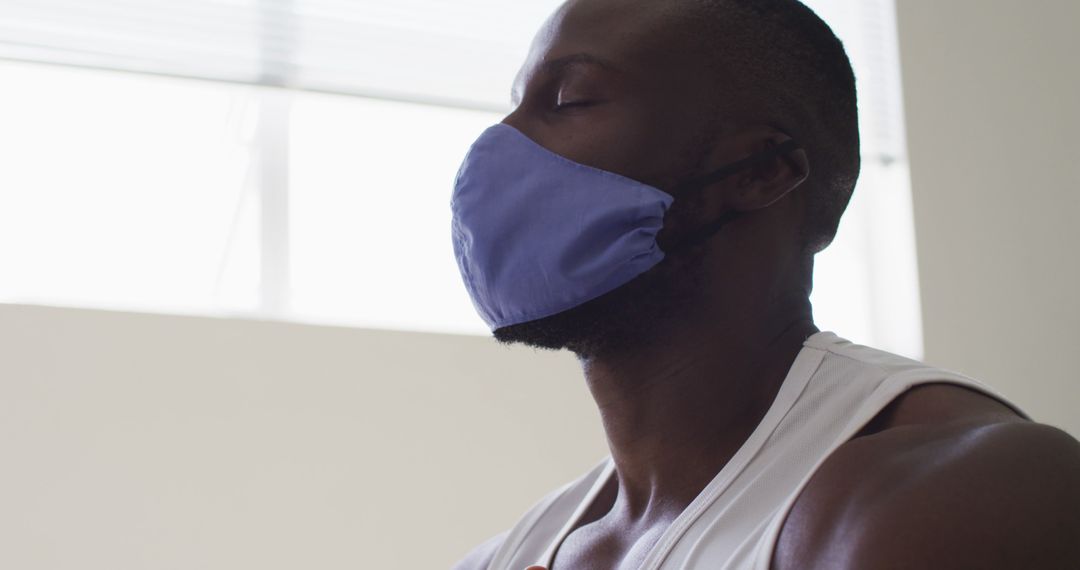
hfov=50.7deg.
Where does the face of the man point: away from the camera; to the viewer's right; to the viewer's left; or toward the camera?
to the viewer's left

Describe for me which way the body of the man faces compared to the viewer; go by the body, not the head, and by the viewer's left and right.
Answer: facing the viewer and to the left of the viewer
